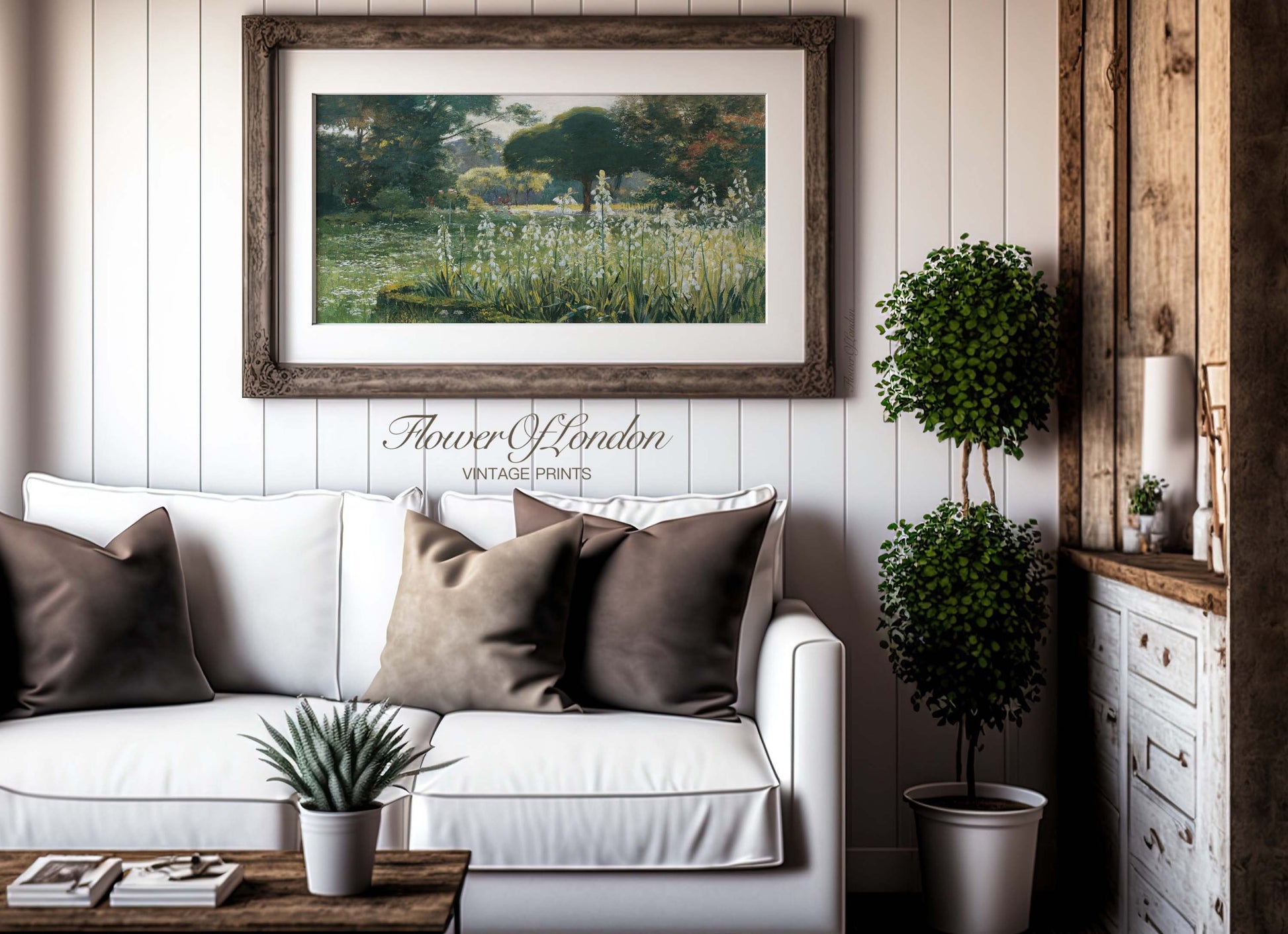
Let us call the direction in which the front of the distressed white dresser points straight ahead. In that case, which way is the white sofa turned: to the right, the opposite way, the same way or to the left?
to the left

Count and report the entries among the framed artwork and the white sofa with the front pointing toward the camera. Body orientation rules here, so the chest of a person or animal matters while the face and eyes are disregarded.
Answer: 2

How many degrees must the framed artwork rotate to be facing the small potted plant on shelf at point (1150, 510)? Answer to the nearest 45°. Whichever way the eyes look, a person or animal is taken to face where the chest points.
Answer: approximately 90° to its left

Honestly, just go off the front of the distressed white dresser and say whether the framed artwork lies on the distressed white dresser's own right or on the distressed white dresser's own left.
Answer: on the distressed white dresser's own right

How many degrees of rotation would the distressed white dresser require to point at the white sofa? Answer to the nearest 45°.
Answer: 0° — it already faces it

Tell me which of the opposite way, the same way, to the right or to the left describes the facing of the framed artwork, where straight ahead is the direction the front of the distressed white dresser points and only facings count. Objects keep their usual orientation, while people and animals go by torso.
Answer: to the left

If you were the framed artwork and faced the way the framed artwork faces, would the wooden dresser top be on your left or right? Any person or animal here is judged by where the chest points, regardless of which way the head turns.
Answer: on your left

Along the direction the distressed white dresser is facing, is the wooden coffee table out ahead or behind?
ahead

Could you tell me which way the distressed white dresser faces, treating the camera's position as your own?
facing the viewer and to the left of the viewer

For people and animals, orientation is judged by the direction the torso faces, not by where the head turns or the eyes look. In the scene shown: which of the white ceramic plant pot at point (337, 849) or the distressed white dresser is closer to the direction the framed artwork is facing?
the white ceramic plant pot

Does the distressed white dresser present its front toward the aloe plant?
yes

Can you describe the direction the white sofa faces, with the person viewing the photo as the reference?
facing the viewer
